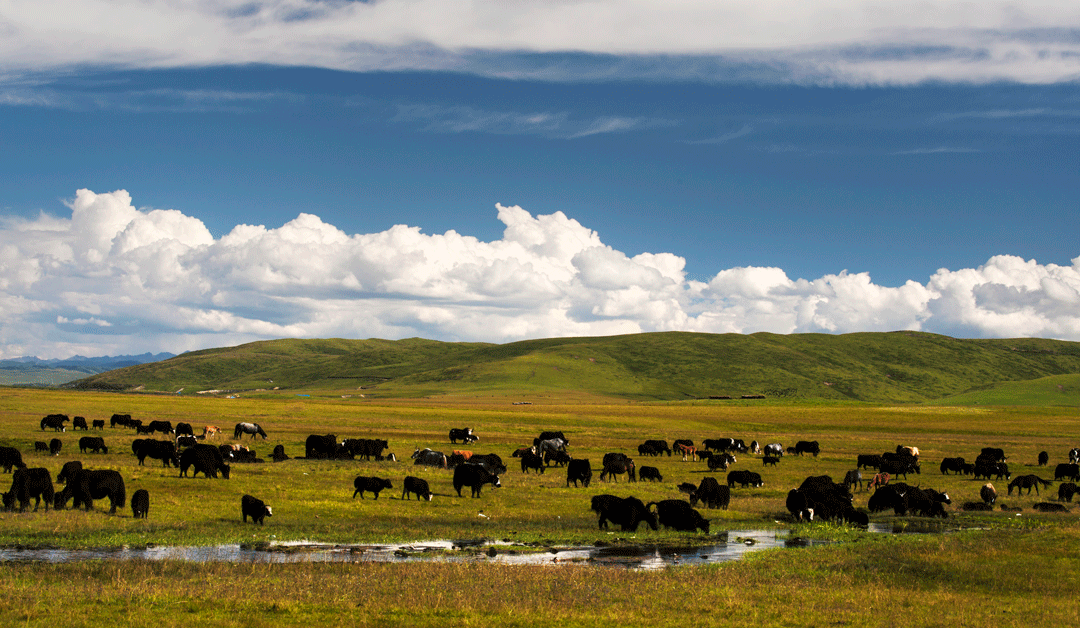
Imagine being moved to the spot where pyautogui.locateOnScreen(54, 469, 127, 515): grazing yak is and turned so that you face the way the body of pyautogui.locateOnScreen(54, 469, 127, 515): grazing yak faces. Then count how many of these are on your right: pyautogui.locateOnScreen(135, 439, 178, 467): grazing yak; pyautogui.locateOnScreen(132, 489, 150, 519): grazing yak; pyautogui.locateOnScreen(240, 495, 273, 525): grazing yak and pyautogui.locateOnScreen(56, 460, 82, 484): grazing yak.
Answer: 2

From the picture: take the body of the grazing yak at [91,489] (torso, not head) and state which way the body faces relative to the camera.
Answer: to the viewer's left
